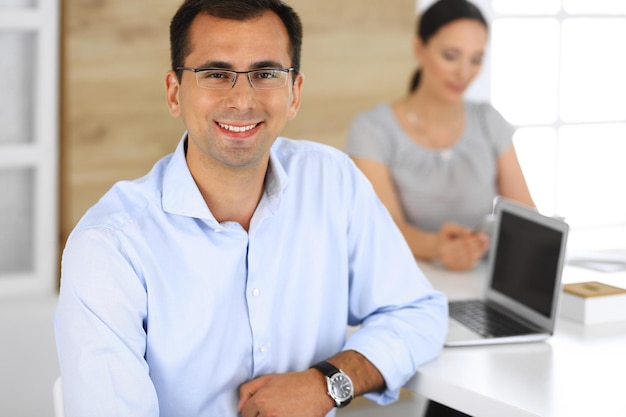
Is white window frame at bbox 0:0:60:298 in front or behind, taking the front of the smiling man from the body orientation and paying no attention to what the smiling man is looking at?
behind

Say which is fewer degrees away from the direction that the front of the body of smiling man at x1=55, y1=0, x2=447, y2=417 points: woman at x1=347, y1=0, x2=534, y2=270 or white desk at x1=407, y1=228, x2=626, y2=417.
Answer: the white desk

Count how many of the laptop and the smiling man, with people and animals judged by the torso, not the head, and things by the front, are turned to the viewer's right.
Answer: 0

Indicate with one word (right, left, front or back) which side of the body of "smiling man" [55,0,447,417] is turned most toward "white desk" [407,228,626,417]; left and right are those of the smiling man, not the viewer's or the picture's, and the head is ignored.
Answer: left

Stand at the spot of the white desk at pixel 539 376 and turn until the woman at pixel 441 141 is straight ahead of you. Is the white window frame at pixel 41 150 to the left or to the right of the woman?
left

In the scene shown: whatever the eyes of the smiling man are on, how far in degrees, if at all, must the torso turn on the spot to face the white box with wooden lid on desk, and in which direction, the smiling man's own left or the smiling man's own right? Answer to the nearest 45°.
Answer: approximately 90° to the smiling man's own left

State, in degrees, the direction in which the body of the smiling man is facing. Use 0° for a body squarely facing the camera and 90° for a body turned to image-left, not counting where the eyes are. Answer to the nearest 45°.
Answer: approximately 0°

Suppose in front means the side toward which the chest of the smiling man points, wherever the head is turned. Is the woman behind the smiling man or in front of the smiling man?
behind

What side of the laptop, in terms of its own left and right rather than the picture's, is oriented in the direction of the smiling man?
front

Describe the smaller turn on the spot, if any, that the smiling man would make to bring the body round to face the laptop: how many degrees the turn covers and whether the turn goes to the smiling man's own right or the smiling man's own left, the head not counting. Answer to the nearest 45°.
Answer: approximately 135° to the smiling man's own left

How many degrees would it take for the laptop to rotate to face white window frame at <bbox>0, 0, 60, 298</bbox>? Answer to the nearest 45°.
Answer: approximately 45° to its right
